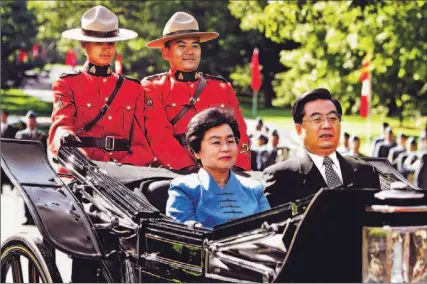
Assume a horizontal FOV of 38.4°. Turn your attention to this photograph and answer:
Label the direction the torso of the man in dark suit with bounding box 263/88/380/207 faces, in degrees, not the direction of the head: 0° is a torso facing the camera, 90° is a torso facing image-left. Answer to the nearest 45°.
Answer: approximately 315°

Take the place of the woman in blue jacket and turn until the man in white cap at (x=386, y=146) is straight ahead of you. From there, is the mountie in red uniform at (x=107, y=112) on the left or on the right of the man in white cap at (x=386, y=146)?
left

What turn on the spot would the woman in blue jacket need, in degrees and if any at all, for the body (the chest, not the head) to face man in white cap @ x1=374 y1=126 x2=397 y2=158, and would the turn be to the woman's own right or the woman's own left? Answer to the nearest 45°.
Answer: approximately 135° to the woman's own left

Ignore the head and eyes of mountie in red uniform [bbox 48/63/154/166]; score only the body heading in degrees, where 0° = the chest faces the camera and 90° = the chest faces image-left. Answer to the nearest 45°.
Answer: approximately 0°

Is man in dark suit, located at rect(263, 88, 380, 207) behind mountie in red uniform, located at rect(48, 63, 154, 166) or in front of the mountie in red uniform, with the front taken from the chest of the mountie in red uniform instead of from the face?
in front

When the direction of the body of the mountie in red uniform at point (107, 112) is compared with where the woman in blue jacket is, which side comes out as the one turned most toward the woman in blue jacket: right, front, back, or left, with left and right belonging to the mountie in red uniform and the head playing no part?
front
